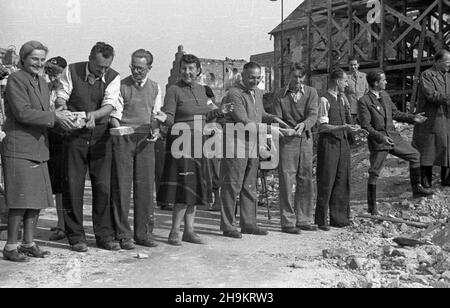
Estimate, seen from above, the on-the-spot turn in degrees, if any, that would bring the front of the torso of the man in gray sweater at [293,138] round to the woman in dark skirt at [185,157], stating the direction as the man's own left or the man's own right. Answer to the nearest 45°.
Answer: approximately 45° to the man's own right

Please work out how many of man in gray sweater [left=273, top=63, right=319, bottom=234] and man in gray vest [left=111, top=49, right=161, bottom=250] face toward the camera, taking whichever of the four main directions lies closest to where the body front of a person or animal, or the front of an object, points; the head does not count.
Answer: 2

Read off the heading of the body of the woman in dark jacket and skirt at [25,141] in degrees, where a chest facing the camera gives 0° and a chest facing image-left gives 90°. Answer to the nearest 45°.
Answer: approximately 315°

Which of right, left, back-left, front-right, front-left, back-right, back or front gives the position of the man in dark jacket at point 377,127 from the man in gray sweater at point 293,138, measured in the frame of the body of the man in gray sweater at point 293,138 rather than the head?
back-left

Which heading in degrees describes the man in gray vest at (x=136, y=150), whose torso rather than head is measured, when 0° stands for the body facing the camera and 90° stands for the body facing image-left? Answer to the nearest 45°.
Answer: approximately 0°

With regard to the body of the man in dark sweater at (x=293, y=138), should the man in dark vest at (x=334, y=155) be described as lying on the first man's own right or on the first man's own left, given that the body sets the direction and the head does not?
on the first man's own left

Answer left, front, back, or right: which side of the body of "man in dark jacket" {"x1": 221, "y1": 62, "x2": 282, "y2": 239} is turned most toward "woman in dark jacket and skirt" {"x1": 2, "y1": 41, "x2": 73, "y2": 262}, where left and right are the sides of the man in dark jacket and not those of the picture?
right

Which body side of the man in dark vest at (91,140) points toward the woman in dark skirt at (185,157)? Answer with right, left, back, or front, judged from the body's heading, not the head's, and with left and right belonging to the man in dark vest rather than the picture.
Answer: left

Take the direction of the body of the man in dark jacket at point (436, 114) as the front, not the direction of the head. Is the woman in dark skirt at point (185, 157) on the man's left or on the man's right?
on the man's right

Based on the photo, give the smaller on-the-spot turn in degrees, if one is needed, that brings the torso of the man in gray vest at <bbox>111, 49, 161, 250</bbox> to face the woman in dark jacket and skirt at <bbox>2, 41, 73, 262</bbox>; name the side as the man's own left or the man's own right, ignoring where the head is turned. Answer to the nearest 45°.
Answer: approximately 45° to the man's own right
